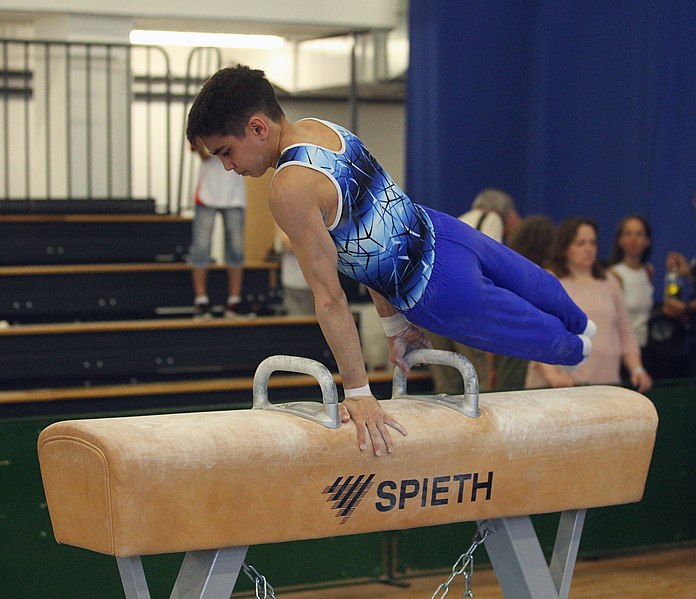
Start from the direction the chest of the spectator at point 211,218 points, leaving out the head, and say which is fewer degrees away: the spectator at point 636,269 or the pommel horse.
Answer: the pommel horse

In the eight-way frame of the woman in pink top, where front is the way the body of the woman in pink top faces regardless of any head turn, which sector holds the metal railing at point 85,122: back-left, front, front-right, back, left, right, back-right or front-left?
back-right

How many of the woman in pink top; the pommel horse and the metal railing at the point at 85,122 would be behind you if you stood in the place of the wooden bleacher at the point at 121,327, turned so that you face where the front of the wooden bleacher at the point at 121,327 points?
1

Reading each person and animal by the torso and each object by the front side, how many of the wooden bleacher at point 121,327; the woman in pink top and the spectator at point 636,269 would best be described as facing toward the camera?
3

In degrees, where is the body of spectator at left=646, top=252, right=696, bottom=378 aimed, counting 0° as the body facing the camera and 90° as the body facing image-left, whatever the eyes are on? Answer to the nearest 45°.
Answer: approximately 45°

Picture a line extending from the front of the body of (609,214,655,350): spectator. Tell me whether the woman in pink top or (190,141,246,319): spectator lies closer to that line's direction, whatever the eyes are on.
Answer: the woman in pink top

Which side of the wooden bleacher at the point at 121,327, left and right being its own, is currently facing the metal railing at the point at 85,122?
back
